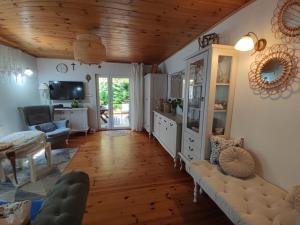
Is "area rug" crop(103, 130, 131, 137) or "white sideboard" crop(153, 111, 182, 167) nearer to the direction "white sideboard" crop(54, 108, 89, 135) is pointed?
the white sideboard

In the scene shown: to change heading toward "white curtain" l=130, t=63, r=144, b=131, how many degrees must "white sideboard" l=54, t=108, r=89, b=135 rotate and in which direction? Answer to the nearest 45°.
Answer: approximately 90° to its left

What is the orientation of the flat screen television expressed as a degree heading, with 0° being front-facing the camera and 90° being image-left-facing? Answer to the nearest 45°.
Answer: approximately 0°

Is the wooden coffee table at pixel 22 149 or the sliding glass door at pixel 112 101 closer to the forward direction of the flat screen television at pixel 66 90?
the wooden coffee table

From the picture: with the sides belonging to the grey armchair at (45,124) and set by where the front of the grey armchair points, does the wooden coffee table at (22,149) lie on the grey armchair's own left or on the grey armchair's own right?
on the grey armchair's own right

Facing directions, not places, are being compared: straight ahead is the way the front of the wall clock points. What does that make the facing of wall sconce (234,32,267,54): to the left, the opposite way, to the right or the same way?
to the right

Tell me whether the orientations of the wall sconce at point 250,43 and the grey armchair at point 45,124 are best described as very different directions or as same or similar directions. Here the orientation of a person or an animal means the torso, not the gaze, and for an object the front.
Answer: very different directions

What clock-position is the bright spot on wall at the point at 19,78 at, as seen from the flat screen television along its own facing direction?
The bright spot on wall is roughly at 2 o'clock from the flat screen television.

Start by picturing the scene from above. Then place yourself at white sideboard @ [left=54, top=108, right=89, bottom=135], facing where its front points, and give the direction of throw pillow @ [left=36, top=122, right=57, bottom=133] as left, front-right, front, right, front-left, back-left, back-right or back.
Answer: front-right

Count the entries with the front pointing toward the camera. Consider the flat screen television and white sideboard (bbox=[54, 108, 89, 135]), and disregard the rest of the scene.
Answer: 2
